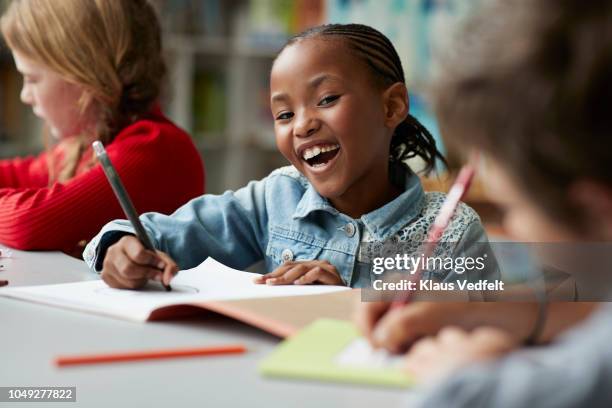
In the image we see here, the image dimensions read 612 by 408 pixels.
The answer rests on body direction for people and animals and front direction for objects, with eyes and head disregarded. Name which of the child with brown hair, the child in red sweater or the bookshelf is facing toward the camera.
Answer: the bookshelf

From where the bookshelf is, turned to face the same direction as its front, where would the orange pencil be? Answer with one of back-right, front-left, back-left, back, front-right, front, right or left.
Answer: front

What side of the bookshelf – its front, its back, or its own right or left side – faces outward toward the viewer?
front

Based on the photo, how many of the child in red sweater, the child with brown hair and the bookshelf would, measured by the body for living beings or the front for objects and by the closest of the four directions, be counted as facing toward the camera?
1

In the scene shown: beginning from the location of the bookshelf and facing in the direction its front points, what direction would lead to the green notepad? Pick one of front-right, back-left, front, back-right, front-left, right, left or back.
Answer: front

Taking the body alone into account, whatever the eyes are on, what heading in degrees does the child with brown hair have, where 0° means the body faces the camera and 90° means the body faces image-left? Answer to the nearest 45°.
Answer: approximately 90°
